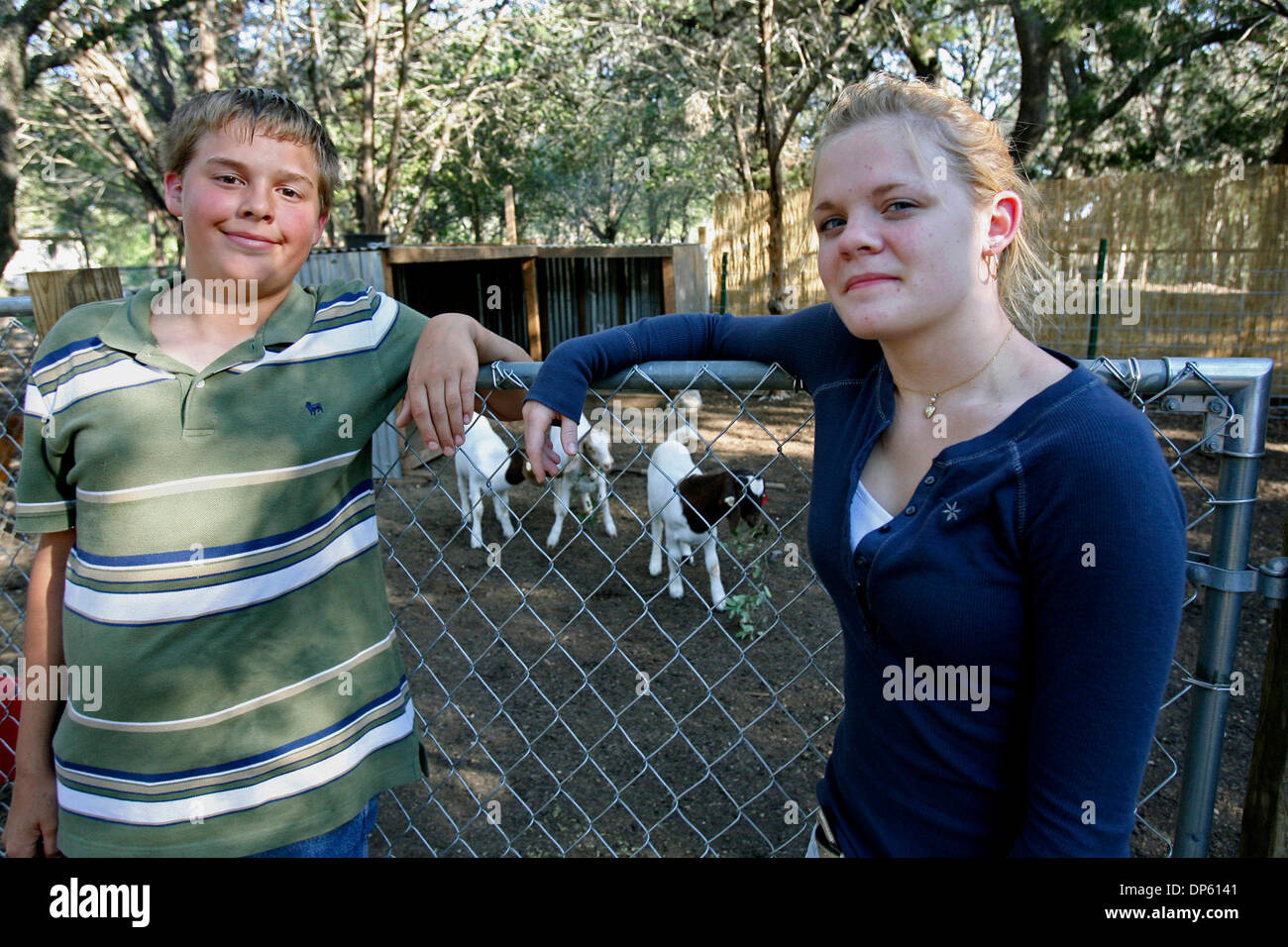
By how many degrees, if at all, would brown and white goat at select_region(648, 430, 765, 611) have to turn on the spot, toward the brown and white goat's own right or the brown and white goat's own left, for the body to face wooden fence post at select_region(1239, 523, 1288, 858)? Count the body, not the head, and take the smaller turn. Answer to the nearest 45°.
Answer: approximately 45° to the brown and white goat's own right

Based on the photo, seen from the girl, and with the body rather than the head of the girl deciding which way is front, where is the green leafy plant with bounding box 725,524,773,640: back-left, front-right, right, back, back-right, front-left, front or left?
back-right

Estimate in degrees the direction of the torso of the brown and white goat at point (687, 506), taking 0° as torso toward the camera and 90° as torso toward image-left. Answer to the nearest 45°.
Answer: approximately 315°

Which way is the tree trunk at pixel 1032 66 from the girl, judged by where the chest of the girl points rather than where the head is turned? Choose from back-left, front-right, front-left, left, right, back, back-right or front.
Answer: back-right

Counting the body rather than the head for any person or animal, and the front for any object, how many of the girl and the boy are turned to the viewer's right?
0

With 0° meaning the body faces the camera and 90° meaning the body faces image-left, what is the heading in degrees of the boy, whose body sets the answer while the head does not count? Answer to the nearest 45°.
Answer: approximately 0°

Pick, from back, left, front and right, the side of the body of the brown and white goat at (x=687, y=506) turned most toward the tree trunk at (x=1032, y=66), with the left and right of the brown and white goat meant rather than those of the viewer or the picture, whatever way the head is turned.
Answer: left
